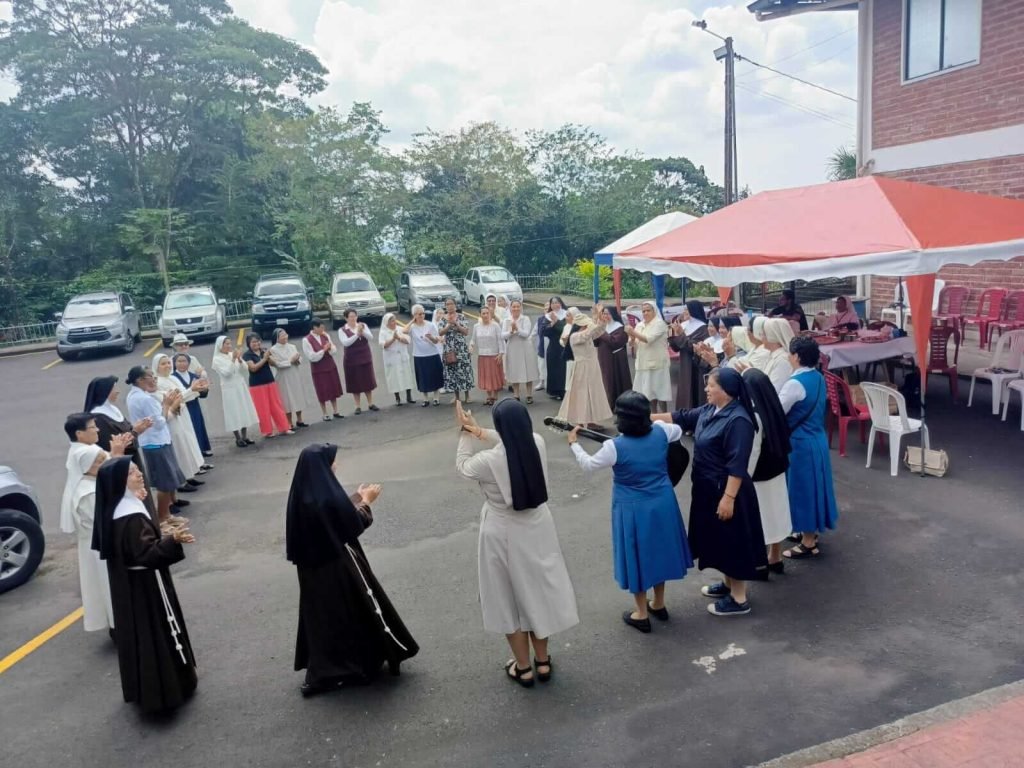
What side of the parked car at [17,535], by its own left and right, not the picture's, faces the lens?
right

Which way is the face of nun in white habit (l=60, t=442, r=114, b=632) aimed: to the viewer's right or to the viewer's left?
to the viewer's right

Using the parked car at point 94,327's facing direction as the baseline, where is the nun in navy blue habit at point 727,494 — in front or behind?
in front

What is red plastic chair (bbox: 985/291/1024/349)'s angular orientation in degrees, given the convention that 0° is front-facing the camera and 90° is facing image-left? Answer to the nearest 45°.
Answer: approximately 45°

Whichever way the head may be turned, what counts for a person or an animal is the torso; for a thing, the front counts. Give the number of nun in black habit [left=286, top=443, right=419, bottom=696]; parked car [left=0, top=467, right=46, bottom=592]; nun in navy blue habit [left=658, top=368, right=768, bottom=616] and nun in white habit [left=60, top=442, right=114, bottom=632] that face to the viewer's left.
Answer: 1

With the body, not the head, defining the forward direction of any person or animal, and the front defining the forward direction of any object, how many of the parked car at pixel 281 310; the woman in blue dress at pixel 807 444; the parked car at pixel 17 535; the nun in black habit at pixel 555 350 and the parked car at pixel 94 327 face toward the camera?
3

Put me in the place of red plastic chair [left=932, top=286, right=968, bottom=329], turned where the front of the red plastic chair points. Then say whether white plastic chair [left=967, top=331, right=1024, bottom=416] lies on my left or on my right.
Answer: on my left

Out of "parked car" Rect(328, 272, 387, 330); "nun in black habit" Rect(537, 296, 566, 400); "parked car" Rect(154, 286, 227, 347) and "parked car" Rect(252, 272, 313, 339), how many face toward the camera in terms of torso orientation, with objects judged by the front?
4

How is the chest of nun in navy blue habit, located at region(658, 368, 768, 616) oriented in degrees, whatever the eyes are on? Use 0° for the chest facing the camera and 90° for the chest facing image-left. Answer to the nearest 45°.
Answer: approximately 90°

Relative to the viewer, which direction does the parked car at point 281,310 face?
toward the camera

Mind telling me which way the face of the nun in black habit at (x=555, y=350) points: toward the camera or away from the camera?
toward the camera

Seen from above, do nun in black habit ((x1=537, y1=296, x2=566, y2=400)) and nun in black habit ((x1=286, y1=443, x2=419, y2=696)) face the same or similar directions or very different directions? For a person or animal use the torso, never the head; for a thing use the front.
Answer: very different directions

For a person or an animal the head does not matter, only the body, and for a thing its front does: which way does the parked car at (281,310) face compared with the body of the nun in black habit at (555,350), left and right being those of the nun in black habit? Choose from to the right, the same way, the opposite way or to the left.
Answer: the same way

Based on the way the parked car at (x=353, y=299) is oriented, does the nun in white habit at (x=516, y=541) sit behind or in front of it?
in front

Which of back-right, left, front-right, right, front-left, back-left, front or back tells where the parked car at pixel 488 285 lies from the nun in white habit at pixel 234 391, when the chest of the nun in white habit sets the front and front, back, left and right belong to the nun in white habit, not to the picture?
left

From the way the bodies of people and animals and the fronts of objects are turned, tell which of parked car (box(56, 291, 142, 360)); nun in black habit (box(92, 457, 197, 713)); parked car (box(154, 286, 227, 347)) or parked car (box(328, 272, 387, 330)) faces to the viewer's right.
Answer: the nun in black habit

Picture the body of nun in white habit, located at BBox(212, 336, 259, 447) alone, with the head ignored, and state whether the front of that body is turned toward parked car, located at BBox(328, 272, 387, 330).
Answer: no

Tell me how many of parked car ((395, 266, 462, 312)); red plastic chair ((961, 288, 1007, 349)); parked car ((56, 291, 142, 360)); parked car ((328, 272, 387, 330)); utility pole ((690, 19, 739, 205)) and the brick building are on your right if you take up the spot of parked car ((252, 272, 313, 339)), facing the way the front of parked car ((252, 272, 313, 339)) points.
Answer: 1

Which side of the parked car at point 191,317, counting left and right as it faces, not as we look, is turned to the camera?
front
